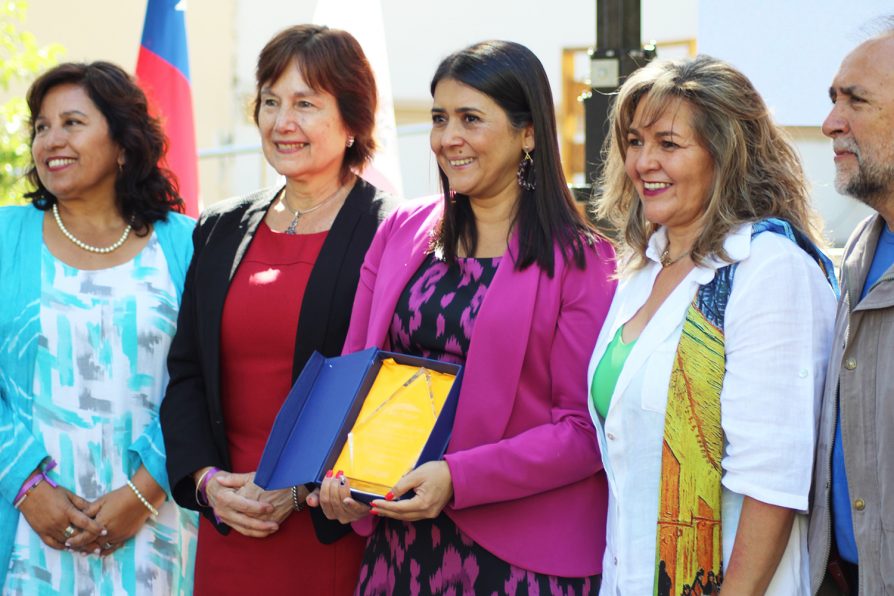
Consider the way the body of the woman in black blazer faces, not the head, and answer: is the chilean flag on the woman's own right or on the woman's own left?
on the woman's own right

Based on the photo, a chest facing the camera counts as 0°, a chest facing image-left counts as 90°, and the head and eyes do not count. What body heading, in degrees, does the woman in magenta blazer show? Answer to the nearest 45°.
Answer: approximately 45°

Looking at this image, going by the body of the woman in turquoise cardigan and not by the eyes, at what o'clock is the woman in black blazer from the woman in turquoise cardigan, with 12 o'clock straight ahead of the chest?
The woman in black blazer is roughly at 10 o'clock from the woman in turquoise cardigan.

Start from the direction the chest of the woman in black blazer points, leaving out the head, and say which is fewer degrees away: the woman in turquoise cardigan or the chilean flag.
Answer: the woman in turquoise cardigan

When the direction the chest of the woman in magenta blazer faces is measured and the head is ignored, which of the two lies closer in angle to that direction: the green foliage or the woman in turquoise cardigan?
the woman in turquoise cardigan

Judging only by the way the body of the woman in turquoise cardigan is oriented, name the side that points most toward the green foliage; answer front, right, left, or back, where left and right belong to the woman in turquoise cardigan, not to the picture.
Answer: back

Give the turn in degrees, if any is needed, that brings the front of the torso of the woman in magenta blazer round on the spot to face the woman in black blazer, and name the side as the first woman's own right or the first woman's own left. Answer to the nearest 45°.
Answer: approximately 90° to the first woman's own right

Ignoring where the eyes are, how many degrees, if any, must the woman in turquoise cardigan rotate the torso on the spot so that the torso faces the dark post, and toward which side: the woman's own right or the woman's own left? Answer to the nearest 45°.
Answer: approximately 90° to the woman's own left

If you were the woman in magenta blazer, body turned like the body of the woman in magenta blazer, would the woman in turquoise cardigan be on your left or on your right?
on your right

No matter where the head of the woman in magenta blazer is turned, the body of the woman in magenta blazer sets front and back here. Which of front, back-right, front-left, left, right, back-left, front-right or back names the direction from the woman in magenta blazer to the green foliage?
right
